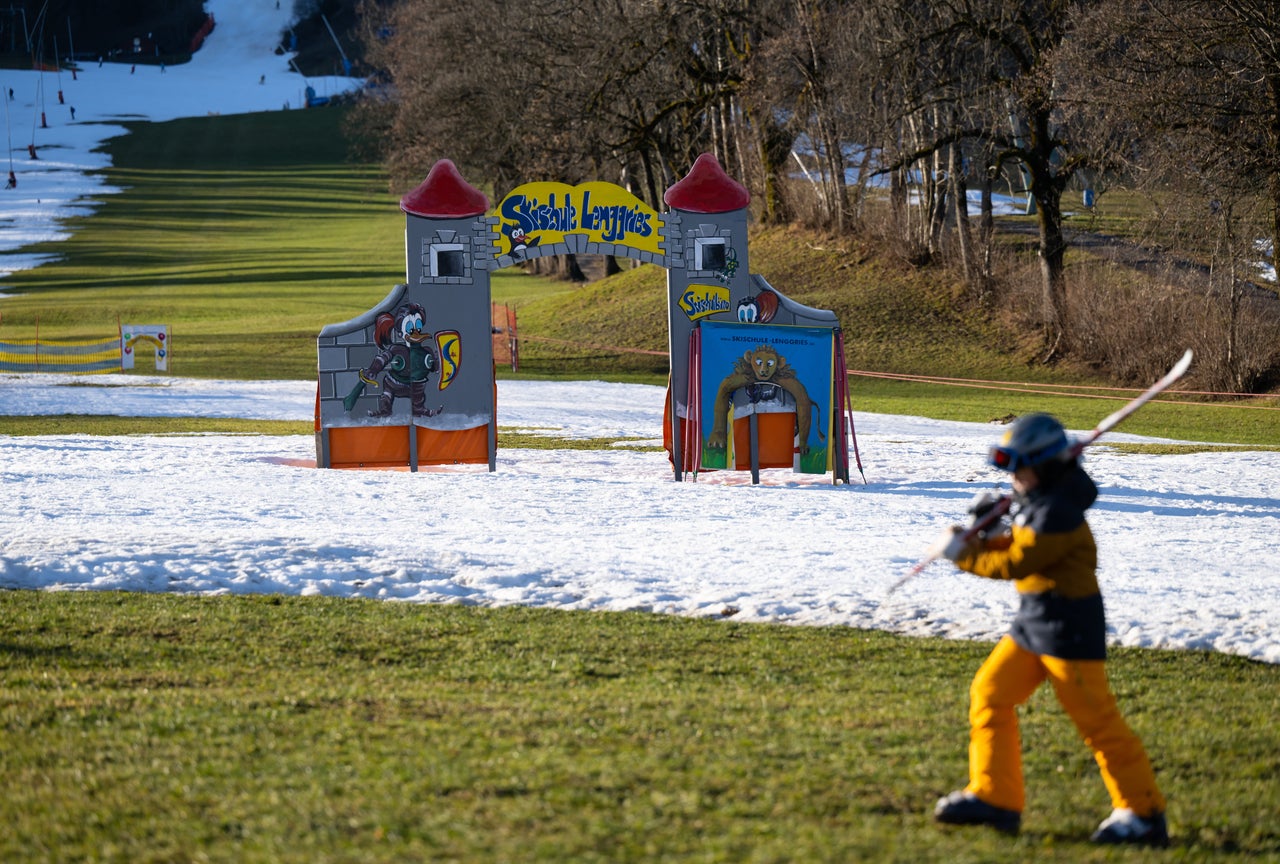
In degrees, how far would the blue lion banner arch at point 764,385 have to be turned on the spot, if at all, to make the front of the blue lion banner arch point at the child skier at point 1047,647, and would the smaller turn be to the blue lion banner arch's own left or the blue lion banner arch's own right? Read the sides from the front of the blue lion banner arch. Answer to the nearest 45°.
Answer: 0° — it already faces them

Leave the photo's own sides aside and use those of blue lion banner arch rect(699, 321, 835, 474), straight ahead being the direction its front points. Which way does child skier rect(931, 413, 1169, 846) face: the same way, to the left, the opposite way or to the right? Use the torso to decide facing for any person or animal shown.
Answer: to the right

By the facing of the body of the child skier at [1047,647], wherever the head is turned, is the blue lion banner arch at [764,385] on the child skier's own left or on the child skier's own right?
on the child skier's own right

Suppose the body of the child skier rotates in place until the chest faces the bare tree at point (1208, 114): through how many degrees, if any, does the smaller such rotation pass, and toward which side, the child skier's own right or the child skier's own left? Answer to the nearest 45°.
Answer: approximately 90° to the child skier's own right

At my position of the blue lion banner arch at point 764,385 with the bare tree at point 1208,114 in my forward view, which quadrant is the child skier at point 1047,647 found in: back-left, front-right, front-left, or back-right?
back-right

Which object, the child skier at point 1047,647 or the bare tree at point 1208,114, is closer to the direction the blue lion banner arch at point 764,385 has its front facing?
the child skier

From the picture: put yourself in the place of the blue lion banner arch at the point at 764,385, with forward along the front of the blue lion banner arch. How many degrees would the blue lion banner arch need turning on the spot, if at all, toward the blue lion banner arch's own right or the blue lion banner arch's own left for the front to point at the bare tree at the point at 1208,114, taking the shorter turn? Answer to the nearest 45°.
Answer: approximately 135° to the blue lion banner arch's own left

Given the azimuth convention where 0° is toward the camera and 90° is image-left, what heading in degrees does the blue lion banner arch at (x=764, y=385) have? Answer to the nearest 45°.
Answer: approximately 0°

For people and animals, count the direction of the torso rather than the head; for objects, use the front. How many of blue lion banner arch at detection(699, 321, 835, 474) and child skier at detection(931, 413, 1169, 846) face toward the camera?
1

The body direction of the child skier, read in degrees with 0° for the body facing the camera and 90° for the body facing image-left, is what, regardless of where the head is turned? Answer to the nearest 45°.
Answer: approximately 90°
